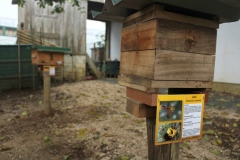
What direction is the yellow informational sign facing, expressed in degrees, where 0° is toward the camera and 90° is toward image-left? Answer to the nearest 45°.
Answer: approximately 315°

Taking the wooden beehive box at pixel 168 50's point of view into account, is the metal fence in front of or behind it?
behind

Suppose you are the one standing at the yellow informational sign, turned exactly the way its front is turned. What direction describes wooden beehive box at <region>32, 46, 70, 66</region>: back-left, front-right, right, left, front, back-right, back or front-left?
back

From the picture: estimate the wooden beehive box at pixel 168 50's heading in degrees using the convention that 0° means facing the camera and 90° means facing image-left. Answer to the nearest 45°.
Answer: approximately 315°

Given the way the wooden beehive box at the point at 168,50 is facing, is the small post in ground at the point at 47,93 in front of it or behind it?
behind

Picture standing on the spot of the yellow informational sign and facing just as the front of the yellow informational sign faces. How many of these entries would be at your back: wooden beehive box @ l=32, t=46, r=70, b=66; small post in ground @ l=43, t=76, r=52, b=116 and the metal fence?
3

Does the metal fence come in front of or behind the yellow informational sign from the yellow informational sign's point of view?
behind

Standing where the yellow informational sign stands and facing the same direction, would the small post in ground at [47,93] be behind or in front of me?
behind
